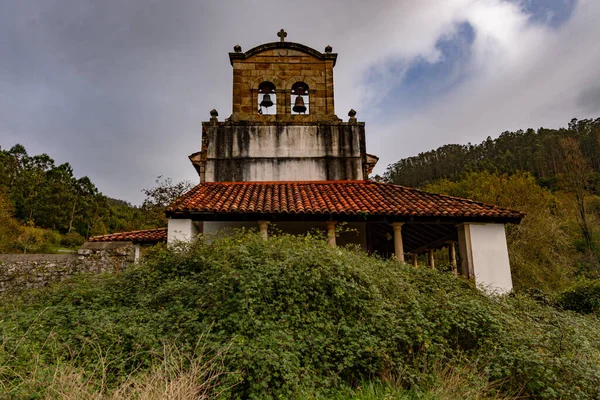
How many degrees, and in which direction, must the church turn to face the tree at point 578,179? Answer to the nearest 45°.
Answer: approximately 135° to its left

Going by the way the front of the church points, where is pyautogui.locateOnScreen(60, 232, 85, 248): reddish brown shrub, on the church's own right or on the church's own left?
on the church's own right

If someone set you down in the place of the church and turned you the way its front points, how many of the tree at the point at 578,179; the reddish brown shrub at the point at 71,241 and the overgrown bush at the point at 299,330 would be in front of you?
1

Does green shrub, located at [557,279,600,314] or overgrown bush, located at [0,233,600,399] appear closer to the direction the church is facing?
the overgrown bush

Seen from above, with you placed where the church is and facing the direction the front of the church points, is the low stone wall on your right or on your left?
on your right

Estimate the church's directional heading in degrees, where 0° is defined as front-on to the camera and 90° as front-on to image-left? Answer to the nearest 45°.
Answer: approximately 0°

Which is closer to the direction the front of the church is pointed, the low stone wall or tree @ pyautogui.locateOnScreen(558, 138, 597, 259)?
the low stone wall

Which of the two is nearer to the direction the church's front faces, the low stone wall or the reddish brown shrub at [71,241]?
the low stone wall

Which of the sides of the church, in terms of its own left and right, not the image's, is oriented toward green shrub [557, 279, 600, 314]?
left

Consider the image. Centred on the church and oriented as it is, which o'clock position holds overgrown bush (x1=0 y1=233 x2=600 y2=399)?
The overgrown bush is roughly at 12 o'clock from the church.
